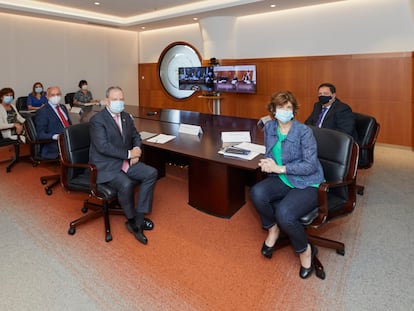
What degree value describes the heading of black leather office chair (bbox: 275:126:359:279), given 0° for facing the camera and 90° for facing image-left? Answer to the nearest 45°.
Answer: approximately 45°

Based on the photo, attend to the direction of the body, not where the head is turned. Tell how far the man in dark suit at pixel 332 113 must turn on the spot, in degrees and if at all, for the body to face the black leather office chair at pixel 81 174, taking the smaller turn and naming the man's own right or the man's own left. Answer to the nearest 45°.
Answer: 0° — they already face it

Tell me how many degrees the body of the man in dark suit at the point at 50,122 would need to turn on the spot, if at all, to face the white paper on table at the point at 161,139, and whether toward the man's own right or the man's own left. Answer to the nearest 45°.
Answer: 0° — they already face it

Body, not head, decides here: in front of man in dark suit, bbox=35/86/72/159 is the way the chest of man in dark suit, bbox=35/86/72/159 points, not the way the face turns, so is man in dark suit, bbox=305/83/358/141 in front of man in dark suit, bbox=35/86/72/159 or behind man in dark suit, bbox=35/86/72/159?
in front

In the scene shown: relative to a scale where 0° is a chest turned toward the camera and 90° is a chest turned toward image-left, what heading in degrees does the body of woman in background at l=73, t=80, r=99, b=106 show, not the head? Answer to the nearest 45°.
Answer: approximately 315°

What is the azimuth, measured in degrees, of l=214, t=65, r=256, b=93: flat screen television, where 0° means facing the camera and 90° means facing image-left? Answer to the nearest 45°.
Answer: approximately 0°

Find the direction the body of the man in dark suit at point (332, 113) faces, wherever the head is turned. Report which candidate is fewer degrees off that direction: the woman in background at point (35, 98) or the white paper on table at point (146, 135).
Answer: the white paper on table

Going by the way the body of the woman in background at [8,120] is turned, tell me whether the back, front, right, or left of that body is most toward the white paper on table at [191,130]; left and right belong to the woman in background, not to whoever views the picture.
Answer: front

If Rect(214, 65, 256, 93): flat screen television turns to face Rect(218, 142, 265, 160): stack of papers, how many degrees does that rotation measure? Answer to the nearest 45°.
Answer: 0° — it already faces it

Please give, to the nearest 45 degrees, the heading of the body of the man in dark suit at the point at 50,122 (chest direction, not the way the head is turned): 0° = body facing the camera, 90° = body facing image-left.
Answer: approximately 315°
